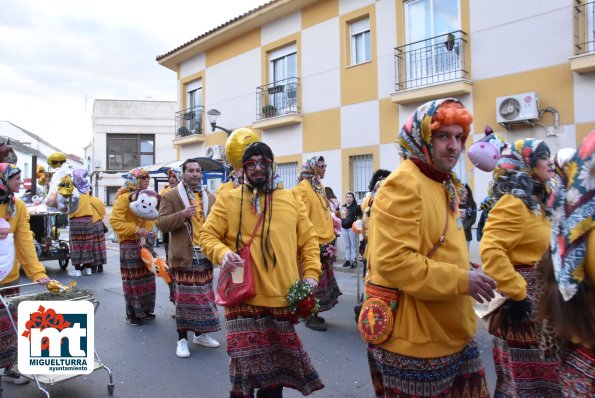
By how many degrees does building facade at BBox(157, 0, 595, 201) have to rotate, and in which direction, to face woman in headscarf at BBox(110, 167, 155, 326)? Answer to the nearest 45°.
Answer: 0° — it already faces them

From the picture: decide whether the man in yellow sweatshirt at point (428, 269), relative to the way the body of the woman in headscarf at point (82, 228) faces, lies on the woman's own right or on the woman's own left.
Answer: on the woman's own left

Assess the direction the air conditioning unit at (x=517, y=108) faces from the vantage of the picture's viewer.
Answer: facing the viewer and to the left of the viewer

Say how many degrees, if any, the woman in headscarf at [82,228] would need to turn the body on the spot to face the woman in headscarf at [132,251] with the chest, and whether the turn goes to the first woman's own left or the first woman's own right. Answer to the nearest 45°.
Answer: approximately 90° to the first woman's own left

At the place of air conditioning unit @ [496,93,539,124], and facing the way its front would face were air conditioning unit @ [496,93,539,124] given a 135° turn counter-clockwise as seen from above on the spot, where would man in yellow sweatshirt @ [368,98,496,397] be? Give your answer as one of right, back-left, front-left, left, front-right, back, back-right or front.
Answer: right

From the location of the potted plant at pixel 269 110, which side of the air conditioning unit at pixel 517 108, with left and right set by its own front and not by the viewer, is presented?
right

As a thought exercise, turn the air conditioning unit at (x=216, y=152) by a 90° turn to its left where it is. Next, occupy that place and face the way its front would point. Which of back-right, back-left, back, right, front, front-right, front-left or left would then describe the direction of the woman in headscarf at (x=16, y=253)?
front-right

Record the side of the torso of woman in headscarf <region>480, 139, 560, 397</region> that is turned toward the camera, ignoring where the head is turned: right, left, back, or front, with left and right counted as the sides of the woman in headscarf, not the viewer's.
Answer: right

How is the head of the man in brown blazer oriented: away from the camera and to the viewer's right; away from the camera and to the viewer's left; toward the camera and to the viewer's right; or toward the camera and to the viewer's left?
toward the camera and to the viewer's right

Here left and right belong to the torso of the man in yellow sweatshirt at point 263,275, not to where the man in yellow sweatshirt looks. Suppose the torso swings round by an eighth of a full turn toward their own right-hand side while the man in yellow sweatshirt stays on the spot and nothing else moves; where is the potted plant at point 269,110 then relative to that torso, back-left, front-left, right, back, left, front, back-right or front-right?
back-right

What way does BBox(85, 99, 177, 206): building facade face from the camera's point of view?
toward the camera

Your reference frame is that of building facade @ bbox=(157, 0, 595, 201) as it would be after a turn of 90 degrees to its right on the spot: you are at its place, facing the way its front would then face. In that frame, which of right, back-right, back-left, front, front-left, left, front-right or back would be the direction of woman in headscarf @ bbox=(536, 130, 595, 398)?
back-left

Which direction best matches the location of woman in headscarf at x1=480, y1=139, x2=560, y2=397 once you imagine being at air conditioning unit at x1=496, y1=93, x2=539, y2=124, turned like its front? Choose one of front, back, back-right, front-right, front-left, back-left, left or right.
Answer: front-left

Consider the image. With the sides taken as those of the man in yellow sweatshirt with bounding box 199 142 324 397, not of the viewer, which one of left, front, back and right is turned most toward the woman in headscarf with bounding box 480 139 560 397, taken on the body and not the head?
left

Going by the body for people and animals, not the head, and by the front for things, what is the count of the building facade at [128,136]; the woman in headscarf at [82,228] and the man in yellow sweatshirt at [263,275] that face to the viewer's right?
0

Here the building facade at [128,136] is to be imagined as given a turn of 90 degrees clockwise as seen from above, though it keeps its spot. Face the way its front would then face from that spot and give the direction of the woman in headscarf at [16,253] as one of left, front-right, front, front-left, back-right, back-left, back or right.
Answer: left
